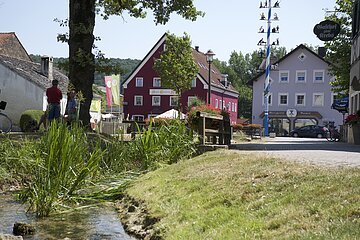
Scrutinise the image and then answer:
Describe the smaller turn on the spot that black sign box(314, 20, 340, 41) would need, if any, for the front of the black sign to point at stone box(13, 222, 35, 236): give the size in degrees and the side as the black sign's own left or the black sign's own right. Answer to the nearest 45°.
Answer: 0° — it already faces it

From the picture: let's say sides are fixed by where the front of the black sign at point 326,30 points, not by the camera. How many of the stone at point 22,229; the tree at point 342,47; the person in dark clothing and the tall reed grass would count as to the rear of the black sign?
1

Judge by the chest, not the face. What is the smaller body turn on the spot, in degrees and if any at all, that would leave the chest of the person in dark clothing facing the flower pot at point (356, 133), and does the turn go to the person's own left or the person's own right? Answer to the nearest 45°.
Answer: approximately 90° to the person's own right

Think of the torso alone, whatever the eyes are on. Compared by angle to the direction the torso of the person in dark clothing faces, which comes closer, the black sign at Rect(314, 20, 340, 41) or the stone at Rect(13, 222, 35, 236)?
the black sign

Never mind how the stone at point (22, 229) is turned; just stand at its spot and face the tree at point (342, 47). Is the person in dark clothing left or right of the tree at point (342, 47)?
left

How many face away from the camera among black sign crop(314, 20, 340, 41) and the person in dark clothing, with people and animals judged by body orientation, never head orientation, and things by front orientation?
1

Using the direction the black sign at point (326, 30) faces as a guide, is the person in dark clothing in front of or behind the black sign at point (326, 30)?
in front

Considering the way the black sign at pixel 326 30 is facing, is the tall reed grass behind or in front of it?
in front

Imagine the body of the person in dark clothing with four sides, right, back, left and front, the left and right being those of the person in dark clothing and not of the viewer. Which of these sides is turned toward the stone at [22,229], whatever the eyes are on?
back

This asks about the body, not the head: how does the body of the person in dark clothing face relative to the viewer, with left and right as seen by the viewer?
facing away from the viewer

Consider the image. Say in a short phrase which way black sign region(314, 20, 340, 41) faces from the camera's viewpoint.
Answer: facing the viewer
